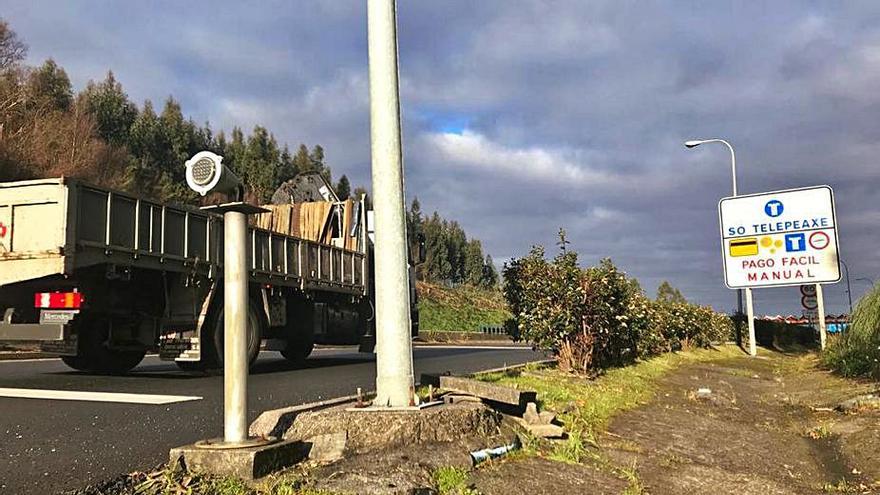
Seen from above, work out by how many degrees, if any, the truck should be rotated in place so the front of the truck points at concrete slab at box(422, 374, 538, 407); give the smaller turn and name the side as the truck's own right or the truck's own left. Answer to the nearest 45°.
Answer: approximately 90° to the truck's own right

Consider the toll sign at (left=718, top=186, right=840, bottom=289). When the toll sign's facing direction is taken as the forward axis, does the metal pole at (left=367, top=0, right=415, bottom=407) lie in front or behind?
in front

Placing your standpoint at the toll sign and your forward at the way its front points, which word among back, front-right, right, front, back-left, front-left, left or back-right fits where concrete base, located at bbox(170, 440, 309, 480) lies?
front

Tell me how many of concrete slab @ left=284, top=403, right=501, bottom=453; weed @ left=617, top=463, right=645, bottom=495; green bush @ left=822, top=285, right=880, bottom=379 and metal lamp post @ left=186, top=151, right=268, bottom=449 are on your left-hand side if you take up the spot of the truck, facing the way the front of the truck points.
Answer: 0

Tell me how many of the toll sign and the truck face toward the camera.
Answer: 1

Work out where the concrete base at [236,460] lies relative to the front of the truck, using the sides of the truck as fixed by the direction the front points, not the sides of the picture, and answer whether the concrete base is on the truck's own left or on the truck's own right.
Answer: on the truck's own right

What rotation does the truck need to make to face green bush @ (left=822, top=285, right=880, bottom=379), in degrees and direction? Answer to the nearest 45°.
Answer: approximately 45° to its right

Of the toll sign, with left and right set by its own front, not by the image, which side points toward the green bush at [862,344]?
front

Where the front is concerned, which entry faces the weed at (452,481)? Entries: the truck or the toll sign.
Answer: the toll sign

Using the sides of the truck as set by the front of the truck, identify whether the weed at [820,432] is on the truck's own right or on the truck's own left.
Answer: on the truck's own right

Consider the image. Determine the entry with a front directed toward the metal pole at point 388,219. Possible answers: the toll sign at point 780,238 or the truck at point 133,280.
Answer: the toll sign

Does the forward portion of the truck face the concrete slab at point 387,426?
no

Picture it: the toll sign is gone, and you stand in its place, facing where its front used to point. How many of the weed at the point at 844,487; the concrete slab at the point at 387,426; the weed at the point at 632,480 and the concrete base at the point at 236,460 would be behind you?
0

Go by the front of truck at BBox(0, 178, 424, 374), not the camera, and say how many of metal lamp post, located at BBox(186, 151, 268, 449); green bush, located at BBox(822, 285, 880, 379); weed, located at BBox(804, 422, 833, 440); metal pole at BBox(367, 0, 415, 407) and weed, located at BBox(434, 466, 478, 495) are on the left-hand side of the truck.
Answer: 0

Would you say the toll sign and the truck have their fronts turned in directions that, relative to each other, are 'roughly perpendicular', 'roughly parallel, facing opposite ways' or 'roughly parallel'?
roughly parallel, facing opposite ways

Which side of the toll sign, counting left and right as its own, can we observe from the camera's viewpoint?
front

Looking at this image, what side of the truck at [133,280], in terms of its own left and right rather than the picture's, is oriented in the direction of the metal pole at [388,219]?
right

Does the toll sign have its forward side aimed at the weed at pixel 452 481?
yes

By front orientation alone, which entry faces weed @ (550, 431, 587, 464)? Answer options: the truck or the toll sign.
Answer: the toll sign

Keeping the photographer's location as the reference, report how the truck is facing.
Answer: facing away from the viewer and to the right of the viewer
